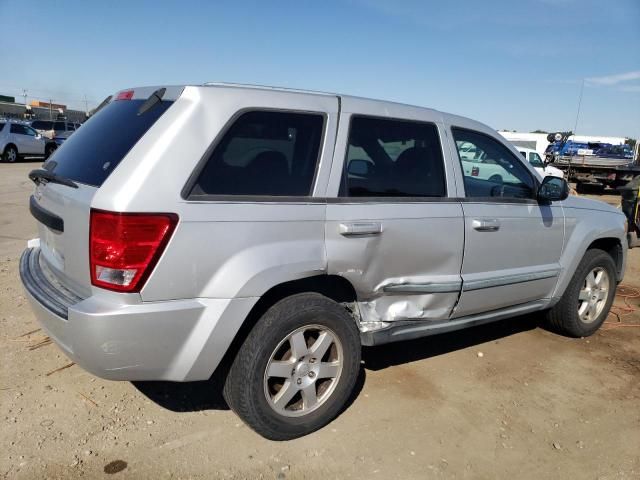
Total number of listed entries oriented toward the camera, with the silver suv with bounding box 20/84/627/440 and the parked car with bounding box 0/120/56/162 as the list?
0

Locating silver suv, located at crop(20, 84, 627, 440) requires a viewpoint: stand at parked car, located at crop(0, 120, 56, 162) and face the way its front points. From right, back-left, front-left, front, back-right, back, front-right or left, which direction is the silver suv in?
back-right

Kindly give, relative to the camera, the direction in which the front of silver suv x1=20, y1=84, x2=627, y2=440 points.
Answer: facing away from the viewer and to the right of the viewer

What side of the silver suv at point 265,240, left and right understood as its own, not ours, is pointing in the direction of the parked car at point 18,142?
left
